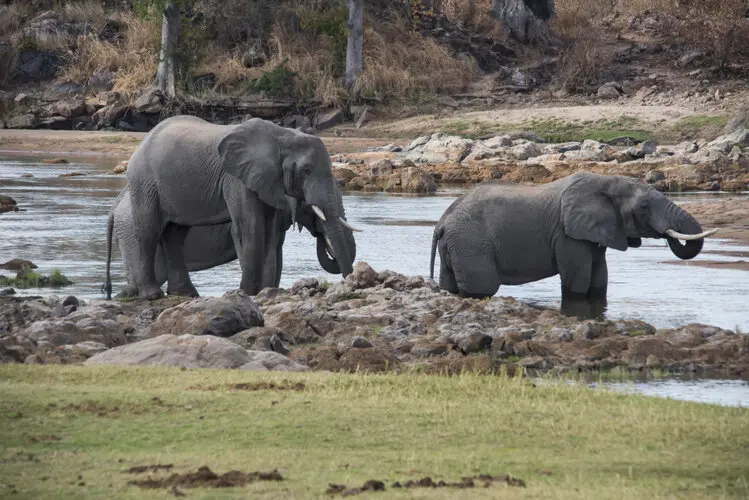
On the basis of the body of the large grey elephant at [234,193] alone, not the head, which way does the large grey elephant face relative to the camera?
to the viewer's right

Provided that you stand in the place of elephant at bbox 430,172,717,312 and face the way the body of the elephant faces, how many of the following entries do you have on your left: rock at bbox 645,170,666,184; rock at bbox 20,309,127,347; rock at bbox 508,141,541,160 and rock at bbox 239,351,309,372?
2

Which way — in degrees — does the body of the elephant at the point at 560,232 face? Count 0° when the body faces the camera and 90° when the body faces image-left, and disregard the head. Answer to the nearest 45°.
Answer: approximately 270°

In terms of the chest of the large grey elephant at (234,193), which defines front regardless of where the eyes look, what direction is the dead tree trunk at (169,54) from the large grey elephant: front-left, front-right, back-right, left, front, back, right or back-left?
left

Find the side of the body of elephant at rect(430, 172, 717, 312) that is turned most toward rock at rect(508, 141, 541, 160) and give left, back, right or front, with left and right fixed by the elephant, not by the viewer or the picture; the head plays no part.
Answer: left

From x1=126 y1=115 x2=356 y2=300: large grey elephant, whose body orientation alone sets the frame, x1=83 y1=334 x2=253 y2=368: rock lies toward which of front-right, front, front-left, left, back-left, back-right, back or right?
right

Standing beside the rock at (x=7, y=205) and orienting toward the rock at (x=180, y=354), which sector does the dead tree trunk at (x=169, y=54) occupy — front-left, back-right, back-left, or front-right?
back-left

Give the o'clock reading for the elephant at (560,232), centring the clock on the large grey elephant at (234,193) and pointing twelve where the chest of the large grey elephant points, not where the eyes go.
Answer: The elephant is roughly at 12 o'clock from the large grey elephant.

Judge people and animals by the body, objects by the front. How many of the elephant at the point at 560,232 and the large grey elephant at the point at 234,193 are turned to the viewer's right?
2

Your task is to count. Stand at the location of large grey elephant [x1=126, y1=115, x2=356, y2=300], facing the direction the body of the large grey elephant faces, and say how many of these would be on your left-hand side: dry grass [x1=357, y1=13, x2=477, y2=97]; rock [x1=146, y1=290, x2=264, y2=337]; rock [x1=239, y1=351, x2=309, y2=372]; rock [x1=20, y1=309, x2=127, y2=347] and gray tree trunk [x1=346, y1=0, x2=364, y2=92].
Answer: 2

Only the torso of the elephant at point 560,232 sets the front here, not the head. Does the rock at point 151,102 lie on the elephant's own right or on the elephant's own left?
on the elephant's own left

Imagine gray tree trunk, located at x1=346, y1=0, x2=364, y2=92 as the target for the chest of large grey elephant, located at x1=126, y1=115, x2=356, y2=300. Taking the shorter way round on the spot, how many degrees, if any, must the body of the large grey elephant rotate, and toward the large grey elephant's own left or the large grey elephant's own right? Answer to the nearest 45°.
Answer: approximately 90° to the large grey elephant's own left

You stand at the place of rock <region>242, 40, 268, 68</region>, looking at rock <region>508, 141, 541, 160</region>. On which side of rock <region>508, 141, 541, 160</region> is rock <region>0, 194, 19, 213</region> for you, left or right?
right

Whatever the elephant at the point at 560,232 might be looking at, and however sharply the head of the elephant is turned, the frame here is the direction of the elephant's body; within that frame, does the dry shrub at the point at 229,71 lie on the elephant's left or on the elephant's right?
on the elephant's left

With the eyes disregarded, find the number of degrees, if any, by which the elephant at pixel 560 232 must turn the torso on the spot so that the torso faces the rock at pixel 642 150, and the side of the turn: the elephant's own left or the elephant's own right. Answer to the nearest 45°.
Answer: approximately 90° to the elephant's own left

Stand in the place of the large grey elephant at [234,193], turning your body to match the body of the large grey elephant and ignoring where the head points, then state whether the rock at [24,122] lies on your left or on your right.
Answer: on your left
